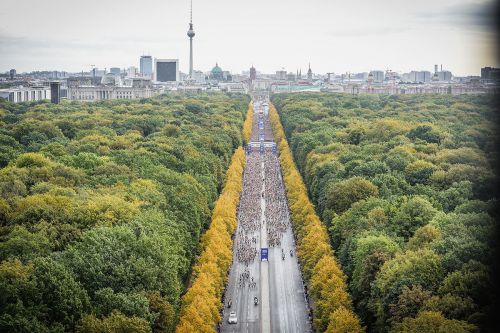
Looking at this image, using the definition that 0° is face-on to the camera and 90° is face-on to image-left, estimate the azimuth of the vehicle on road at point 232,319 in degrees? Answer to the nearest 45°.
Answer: approximately 0°
